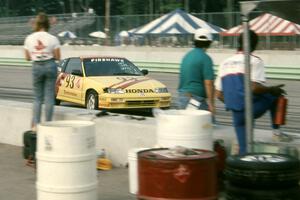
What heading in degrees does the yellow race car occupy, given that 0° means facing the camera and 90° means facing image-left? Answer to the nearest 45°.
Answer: approximately 315°

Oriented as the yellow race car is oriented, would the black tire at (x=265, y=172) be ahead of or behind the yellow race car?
ahead

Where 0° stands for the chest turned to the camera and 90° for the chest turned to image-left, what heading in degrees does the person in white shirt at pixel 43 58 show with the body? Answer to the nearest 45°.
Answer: approximately 180°

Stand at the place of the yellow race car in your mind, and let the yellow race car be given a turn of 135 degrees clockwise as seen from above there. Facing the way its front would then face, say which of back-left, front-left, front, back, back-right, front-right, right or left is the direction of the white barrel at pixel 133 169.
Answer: left

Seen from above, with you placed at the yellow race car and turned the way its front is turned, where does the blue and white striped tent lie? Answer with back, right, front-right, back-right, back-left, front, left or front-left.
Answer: back-left

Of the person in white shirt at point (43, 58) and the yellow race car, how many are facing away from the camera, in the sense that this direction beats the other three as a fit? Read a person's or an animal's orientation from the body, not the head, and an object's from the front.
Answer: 1

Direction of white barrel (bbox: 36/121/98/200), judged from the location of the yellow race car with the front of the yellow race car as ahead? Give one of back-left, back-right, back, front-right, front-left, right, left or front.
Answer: front-right

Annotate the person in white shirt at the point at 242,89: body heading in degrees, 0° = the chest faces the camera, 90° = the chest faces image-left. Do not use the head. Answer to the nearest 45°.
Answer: approximately 225°

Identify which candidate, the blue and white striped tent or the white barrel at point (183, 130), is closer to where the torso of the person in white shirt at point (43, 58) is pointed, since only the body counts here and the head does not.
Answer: the blue and white striped tent

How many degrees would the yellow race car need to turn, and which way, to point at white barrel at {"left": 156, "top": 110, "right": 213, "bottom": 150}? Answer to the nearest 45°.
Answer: approximately 45° to its right

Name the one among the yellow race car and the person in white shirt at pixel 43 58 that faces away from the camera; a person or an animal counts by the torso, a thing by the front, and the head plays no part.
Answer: the person in white shirt

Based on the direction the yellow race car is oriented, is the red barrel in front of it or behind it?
in front

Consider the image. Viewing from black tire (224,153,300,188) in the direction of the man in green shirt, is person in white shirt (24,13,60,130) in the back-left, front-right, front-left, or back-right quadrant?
front-left

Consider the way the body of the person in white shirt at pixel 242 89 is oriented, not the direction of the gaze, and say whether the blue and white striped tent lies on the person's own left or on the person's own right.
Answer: on the person's own left
